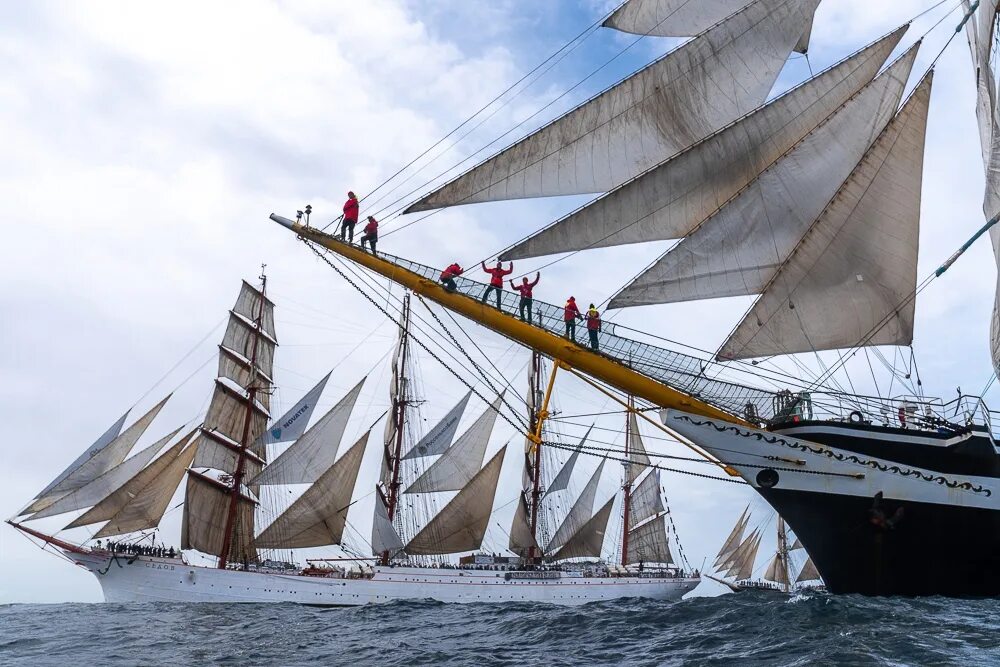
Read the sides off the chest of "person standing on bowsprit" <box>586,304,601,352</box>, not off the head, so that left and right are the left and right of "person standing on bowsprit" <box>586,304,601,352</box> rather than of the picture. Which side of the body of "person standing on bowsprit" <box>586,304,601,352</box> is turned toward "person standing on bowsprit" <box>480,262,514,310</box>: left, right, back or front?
right

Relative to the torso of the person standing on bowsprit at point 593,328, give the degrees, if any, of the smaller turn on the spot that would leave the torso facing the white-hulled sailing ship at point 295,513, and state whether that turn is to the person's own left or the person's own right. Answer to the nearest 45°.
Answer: approximately 135° to the person's own right

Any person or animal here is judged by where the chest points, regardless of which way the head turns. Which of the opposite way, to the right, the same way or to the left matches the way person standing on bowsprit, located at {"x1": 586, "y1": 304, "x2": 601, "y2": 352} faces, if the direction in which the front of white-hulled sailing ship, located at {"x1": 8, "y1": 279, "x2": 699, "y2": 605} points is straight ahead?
to the left

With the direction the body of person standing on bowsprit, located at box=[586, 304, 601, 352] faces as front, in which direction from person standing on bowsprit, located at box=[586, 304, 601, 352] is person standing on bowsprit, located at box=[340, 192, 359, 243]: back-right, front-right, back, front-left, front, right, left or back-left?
right

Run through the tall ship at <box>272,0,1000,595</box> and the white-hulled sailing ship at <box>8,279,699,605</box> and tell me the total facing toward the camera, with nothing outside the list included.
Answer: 0

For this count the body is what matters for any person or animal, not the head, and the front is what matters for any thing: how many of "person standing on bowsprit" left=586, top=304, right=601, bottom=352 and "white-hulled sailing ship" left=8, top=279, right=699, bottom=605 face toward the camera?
1

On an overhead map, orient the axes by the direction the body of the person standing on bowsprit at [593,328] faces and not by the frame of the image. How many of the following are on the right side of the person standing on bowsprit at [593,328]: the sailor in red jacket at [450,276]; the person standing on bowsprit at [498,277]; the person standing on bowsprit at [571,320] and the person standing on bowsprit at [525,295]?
4

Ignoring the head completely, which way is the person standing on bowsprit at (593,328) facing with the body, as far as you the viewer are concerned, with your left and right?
facing the viewer

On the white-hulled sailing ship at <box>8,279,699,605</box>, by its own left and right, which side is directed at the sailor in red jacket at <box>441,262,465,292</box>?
left

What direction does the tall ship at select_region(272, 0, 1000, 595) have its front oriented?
to the viewer's left

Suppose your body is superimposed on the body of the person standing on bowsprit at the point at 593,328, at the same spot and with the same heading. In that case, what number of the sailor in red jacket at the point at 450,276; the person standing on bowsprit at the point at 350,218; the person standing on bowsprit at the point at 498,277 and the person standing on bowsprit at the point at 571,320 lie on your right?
4

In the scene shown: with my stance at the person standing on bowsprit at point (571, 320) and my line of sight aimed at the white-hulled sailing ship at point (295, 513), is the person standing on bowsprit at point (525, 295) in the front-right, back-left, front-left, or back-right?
front-left

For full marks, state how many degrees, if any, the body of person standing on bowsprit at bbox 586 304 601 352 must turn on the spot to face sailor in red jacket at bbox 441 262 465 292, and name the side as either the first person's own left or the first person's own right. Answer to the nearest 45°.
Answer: approximately 90° to the first person's own right

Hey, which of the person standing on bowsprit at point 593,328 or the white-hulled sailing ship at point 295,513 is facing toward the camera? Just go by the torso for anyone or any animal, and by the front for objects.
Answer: the person standing on bowsprit

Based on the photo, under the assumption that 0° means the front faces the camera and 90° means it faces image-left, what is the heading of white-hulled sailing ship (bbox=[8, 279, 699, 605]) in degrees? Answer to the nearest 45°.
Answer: approximately 90°
